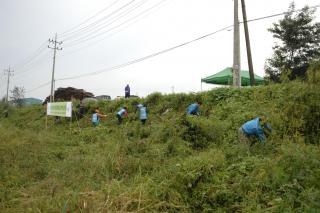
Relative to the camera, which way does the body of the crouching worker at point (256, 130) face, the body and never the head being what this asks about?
to the viewer's right

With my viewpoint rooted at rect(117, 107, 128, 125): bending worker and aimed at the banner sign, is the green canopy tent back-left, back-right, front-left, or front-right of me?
back-right

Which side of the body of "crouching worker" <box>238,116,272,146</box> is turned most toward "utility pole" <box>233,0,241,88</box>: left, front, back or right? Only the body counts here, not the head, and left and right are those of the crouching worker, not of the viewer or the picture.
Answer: left

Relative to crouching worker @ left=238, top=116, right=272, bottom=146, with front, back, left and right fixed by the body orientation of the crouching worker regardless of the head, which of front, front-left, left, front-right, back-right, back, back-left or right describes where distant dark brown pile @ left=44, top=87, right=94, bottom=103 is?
back-left
